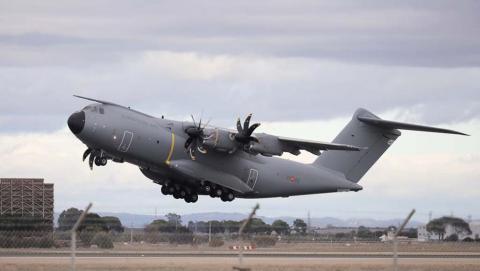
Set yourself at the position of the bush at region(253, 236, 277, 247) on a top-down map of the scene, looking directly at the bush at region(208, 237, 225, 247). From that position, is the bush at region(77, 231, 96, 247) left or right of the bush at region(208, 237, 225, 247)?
right

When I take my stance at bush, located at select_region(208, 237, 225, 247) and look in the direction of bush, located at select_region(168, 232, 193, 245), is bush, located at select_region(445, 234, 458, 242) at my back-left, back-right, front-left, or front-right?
back-right

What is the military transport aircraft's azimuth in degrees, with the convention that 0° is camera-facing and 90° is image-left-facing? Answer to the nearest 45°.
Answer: approximately 45°
